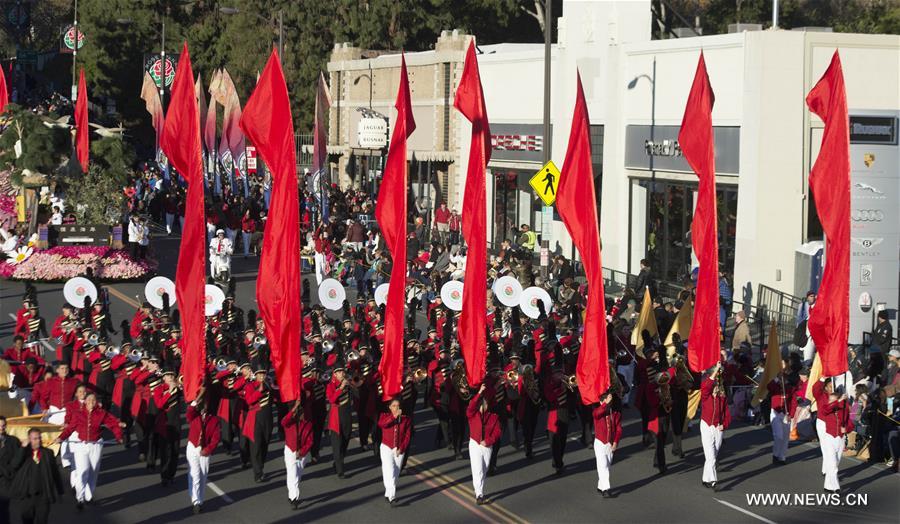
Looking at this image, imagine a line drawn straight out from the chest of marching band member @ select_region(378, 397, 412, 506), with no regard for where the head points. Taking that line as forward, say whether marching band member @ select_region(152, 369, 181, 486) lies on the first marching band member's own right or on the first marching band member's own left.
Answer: on the first marching band member's own right

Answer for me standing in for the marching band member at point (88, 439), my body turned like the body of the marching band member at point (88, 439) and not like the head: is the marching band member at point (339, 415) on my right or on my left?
on my left

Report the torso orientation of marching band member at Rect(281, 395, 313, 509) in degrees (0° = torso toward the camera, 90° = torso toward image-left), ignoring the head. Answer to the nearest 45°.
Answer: approximately 0°

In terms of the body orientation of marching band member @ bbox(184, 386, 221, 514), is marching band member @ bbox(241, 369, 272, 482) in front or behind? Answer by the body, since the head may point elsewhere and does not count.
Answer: behind

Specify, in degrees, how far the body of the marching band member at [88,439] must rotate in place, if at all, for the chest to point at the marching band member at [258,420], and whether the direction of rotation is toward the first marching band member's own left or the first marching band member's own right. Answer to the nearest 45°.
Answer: approximately 90° to the first marching band member's own left

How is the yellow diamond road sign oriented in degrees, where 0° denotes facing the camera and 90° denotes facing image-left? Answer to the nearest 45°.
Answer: approximately 0°

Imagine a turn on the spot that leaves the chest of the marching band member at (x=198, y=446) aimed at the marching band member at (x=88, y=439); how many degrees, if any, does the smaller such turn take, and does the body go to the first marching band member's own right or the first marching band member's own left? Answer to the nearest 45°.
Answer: approximately 90° to the first marching band member's own right

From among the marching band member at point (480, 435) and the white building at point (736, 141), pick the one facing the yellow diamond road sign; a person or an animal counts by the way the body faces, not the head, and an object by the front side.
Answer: the white building

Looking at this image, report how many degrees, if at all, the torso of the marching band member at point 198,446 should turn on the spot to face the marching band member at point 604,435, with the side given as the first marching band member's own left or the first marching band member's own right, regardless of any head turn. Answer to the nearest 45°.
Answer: approximately 90° to the first marching band member's own left

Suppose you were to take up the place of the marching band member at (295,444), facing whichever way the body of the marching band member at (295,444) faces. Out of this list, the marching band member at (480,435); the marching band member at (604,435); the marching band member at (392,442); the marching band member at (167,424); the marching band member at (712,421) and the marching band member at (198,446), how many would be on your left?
4

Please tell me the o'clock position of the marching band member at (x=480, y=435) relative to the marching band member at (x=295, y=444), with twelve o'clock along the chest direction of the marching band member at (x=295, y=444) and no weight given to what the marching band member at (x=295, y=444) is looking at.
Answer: the marching band member at (x=480, y=435) is roughly at 9 o'clock from the marching band member at (x=295, y=444).
